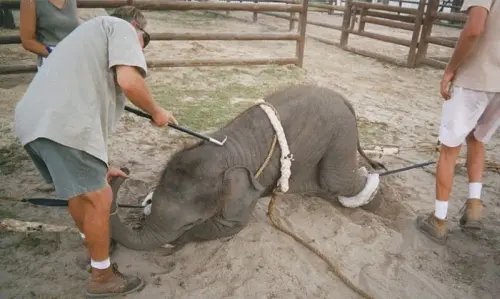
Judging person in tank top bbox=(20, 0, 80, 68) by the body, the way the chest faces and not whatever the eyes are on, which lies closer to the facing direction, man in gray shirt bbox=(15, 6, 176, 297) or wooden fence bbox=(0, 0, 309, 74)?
the man in gray shirt

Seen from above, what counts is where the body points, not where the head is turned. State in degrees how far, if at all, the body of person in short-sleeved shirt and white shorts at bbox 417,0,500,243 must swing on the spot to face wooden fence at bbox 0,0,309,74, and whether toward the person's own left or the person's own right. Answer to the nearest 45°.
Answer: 0° — they already face it

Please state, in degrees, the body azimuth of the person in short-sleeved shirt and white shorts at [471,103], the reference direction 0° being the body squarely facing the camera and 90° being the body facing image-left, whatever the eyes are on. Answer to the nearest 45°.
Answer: approximately 135°

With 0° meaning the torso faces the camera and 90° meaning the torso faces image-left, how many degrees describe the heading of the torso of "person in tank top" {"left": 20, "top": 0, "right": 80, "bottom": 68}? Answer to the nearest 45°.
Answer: approximately 315°

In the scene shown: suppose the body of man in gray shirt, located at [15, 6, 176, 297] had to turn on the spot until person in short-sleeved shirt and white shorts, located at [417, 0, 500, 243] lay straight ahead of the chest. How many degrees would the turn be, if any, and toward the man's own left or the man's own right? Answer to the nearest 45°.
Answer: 0° — they already face them

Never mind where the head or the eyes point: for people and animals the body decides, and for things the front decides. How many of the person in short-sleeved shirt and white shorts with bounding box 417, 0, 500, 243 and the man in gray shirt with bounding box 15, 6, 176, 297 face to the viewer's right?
1

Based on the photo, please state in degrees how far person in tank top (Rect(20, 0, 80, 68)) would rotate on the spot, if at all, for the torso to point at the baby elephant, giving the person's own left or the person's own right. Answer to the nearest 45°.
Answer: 0° — they already face it

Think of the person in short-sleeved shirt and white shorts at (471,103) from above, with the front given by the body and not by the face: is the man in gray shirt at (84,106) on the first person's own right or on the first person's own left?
on the first person's own left

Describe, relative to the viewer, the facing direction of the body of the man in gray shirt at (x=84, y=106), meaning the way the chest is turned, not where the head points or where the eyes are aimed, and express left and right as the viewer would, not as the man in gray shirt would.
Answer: facing to the right of the viewer

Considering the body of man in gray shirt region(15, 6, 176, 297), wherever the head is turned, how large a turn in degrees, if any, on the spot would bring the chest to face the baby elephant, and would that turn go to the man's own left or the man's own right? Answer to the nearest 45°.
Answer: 0° — they already face it
